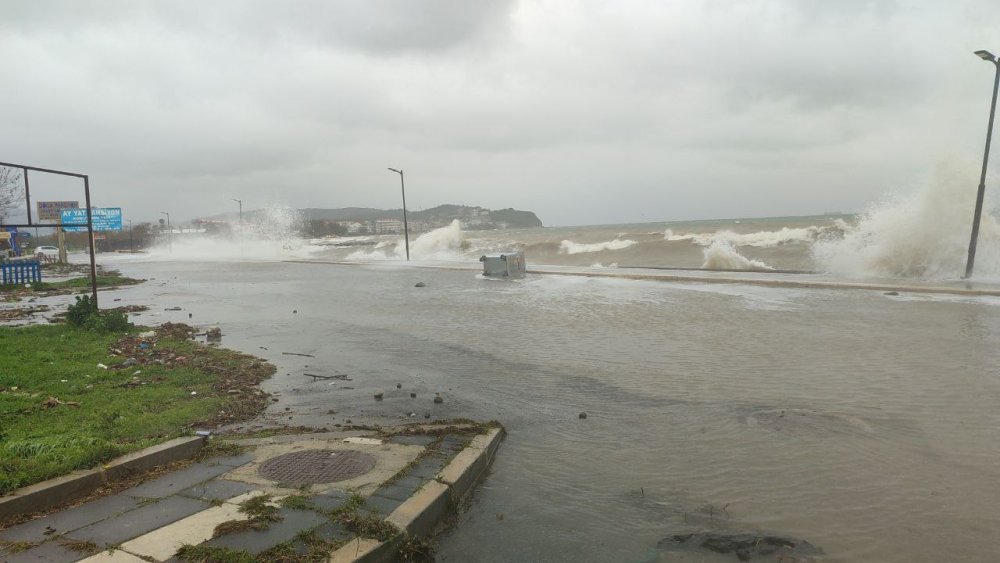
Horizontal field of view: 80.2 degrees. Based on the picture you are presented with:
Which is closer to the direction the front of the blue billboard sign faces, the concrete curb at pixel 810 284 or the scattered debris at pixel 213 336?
the scattered debris

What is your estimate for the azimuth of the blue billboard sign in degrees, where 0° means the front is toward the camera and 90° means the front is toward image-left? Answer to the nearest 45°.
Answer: approximately 0°

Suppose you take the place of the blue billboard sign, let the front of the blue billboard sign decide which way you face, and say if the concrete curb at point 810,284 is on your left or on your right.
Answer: on your left

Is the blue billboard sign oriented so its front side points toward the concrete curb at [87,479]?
yes

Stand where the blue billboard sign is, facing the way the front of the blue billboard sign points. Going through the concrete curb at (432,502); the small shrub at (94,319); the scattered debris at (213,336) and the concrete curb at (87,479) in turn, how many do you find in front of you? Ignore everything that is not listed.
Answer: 4

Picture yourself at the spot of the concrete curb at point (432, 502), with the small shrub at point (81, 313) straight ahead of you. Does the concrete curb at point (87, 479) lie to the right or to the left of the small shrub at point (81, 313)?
left

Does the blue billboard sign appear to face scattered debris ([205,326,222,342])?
yes

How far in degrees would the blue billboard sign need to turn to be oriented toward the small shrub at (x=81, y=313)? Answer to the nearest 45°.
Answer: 0° — it already faces it

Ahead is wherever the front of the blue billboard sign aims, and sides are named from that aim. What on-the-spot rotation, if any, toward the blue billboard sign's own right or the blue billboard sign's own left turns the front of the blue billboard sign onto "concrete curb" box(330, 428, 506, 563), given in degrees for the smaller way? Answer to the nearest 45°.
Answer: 0° — it already faces it

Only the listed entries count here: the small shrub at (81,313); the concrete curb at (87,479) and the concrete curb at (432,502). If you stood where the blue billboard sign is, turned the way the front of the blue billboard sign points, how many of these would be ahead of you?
3

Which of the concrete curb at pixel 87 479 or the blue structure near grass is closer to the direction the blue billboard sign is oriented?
the concrete curb

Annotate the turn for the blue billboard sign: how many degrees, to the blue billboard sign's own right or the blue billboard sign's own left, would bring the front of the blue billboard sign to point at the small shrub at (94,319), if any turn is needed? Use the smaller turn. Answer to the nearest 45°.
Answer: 0° — it already faces it

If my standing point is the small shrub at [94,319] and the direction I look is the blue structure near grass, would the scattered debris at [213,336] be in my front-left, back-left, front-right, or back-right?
back-right

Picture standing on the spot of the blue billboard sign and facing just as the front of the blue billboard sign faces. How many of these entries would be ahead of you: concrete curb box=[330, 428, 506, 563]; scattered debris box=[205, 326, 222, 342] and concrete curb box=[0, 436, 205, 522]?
3
